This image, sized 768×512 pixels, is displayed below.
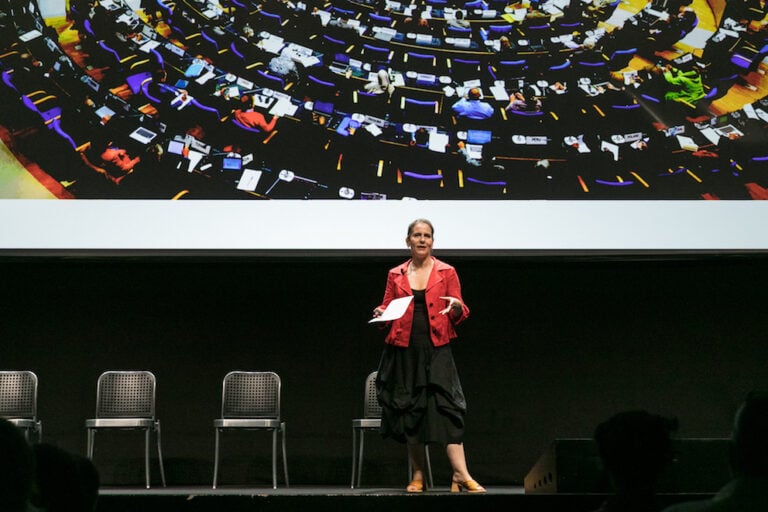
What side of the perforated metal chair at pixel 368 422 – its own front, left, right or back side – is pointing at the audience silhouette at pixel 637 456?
front

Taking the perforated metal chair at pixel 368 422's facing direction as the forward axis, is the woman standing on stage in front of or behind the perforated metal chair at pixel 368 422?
in front

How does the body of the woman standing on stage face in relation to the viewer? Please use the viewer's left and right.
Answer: facing the viewer

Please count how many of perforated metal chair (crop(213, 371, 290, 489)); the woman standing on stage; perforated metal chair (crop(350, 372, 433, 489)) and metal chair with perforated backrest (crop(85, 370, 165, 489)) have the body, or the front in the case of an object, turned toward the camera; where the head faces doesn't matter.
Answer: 4

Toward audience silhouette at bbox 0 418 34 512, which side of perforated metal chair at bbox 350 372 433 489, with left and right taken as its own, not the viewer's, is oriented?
front

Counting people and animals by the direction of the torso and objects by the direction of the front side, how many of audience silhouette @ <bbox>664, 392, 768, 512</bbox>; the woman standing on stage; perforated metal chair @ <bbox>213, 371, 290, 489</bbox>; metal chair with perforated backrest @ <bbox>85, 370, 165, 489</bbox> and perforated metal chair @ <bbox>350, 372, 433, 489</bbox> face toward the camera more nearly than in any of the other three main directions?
4

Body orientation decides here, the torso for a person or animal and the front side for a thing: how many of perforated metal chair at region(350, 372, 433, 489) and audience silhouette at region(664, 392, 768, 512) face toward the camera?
1

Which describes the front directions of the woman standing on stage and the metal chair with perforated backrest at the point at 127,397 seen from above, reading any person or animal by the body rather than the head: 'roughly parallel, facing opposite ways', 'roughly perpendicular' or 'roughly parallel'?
roughly parallel

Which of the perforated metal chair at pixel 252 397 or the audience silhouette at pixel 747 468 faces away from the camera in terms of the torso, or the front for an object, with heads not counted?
the audience silhouette

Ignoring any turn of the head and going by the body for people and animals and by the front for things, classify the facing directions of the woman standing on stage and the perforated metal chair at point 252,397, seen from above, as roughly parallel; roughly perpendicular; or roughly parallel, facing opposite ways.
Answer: roughly parallel

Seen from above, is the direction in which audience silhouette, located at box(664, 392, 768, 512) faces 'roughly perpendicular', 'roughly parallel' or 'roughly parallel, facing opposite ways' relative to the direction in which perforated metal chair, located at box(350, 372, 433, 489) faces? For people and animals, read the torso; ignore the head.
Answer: roughly parallel, facing opposite ways

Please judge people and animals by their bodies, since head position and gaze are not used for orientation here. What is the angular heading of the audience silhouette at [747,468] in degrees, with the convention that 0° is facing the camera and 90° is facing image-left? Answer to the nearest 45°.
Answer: approximately 180°

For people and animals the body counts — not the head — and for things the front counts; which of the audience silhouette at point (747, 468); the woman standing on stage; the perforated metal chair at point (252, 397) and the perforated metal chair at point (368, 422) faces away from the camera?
the audience silhouette

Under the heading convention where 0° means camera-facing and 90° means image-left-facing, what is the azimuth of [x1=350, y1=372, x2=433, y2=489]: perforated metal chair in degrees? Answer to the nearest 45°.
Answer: approximately 0°

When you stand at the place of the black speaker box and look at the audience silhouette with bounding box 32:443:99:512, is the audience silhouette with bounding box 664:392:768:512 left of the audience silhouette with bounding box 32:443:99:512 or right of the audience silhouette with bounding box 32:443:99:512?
left

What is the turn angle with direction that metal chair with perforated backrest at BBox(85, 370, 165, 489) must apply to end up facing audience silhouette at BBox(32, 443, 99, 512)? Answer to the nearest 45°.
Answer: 0° — it already faces them

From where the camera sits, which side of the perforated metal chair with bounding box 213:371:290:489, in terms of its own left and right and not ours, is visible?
front

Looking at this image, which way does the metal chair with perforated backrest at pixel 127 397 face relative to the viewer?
toward the camera

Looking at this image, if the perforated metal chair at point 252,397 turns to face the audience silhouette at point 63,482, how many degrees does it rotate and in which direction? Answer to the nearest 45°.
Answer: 0° — it already faces them
